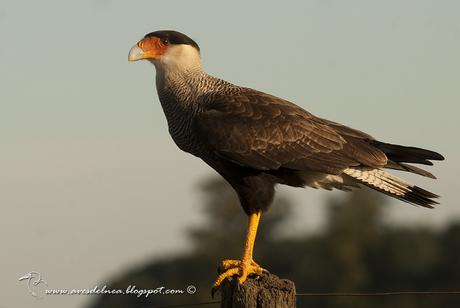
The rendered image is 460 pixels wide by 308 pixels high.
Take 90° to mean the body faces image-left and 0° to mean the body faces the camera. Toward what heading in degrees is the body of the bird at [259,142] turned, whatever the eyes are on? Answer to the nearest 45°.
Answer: approximately 90°
